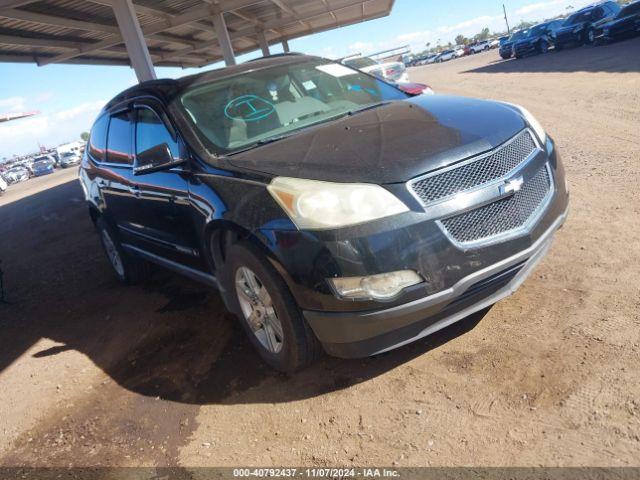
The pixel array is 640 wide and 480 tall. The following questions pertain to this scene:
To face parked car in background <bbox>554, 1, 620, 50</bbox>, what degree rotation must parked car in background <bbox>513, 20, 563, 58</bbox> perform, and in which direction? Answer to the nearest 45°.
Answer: approximately 90° to its left

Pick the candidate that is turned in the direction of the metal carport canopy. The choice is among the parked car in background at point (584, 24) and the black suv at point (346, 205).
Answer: the parked car in background

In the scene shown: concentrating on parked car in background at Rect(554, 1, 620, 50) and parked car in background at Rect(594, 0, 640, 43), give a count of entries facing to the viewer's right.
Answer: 0

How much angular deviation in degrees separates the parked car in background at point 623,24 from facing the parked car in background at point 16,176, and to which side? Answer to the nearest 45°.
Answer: approximately 45° to its right

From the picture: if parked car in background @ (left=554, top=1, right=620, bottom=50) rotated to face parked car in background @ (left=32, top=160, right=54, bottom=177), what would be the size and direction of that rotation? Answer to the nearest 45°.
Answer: approximately 45° to its right

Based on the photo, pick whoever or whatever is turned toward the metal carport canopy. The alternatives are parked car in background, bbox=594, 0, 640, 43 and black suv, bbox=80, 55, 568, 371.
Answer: the parked car in background

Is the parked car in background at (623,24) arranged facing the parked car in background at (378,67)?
yes

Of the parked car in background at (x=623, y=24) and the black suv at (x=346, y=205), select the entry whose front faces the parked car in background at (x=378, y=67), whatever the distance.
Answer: the parked car in background at (x=623, y=24)

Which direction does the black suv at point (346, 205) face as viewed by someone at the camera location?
facing the viewer and to the right of the viewer

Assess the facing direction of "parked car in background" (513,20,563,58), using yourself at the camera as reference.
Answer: facing the viewer and to the left of the viewer
